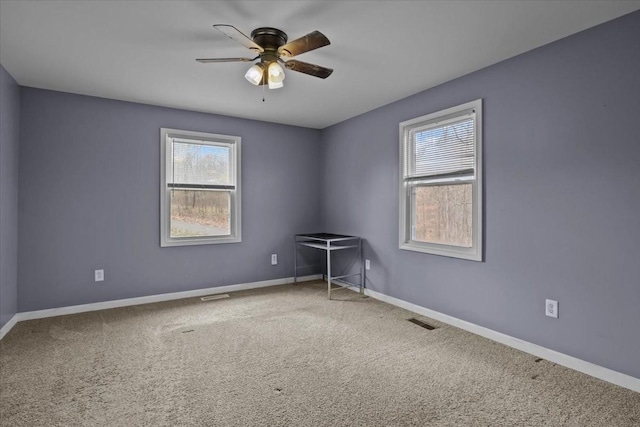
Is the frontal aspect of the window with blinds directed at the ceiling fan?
yes

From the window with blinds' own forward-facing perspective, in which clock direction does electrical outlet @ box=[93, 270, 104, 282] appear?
The electrical outlet is roughly at 1 o'clock from the window with blinds.

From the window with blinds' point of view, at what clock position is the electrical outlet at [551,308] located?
The electrical outlet is roughly at 9 o'clock from the window with blinds.

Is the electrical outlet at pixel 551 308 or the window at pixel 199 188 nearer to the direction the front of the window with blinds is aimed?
the window

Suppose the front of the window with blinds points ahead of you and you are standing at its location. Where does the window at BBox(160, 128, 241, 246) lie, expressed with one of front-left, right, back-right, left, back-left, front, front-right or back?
front-right

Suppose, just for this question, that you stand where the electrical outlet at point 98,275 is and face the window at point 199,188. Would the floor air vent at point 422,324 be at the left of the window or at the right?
right

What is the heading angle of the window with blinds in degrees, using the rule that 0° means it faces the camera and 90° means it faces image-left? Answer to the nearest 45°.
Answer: approximately 45°
